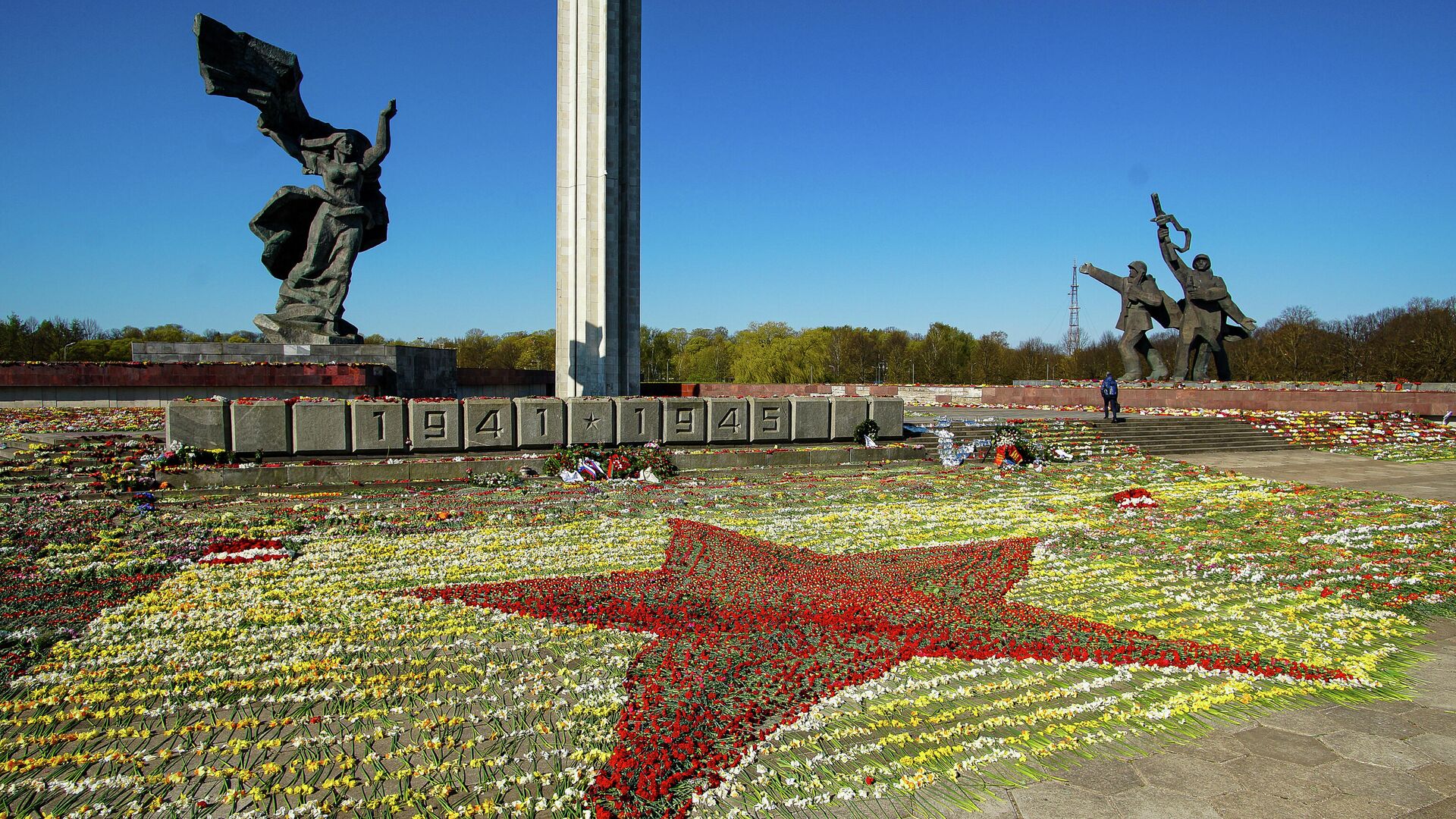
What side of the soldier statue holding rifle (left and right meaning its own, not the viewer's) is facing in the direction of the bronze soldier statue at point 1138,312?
right

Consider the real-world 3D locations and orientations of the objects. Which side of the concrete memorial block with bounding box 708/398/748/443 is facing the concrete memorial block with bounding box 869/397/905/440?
left

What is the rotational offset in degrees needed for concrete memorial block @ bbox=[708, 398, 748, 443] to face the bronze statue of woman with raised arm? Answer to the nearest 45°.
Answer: approximately 135° to its right

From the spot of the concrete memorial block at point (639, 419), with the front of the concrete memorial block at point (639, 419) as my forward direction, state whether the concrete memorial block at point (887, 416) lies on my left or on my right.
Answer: on my left

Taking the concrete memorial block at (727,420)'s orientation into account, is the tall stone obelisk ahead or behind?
behind

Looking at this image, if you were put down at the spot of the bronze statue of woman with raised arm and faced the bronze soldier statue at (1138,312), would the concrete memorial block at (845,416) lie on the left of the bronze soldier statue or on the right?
right

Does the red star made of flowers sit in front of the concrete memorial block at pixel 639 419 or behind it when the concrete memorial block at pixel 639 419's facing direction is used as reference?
in front

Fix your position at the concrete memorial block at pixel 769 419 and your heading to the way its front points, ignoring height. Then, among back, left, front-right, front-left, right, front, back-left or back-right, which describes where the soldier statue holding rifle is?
back-left

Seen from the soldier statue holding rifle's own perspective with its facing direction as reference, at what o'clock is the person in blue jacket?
The person in blue jacket is roughly at 12 o'clock from the soldier statue holding rifle.

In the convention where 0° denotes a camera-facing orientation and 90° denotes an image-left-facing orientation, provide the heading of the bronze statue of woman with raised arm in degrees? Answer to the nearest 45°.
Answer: approximately 315°

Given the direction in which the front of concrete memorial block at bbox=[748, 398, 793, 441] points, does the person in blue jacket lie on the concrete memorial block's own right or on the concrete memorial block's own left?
on the concrete memorial block's own left

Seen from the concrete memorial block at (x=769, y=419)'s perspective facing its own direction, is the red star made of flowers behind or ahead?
ahead

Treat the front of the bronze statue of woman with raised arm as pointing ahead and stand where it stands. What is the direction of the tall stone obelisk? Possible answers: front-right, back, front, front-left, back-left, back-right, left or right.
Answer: front-left
